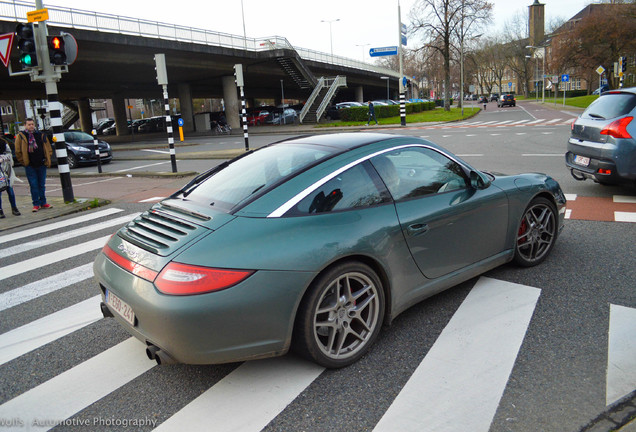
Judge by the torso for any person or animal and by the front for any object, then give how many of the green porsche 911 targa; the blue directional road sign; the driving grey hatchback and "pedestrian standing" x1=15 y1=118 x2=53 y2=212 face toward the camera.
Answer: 2

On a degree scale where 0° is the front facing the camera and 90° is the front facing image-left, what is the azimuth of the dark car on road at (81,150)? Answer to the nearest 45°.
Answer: approximately 315°

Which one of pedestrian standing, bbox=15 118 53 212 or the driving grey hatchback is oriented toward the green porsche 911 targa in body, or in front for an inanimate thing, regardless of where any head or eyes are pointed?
the pedestrian standing

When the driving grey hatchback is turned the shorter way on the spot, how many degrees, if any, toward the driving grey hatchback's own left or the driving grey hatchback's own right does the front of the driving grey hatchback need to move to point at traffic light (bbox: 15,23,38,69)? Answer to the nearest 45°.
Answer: approximately 135° to the driving grey hatchback's own left

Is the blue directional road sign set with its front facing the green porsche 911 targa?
yes

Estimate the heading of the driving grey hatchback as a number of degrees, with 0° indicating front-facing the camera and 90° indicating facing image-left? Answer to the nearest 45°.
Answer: approximately 225°

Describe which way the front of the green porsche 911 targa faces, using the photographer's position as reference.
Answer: facing away from the viewer and to the right of the viewer

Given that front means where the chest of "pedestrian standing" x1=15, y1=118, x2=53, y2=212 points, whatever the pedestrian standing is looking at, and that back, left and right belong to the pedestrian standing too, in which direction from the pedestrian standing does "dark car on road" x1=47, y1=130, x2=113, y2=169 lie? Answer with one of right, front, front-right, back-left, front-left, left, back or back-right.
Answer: back

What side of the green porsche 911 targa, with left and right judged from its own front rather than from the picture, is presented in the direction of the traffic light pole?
left

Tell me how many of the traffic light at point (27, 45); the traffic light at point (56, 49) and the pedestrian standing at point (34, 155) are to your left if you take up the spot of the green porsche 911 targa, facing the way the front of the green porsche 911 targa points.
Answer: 3

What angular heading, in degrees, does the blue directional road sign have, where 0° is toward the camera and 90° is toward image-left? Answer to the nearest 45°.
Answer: approximately 0°
